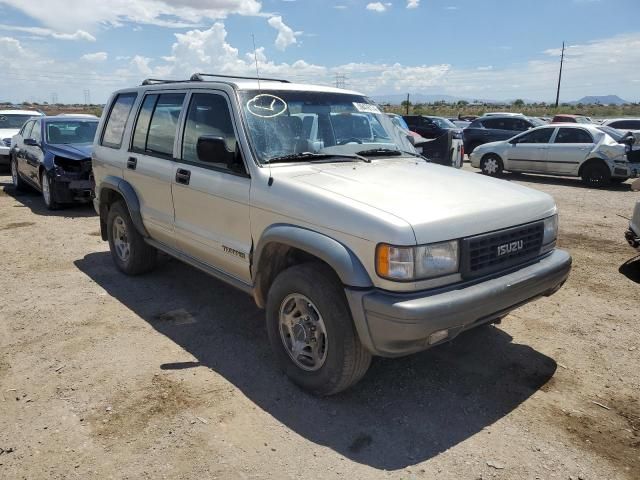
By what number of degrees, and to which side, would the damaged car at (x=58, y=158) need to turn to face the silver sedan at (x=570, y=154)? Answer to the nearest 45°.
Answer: approximately 45° to its left

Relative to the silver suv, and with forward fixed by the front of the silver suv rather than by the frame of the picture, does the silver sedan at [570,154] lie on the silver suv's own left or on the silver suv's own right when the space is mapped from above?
on the silver suv's own left

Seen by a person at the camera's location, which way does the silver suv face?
facing the viewer and to the right of the viewer

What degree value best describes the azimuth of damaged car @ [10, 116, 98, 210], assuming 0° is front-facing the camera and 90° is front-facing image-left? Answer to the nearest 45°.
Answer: approximately 315°

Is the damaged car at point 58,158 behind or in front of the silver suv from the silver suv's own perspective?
behind
